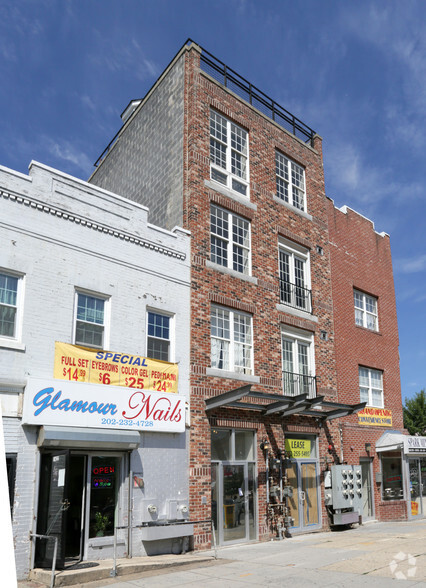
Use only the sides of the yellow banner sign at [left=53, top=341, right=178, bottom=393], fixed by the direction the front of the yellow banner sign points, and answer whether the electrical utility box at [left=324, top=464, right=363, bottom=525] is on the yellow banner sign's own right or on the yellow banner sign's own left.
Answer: on the yellow banner sign's own left

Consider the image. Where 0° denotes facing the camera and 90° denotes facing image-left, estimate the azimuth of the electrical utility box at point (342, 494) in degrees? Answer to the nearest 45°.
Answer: approximately 315°

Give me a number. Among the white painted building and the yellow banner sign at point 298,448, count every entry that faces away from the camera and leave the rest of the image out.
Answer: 0

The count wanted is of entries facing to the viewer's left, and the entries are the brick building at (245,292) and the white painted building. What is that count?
0

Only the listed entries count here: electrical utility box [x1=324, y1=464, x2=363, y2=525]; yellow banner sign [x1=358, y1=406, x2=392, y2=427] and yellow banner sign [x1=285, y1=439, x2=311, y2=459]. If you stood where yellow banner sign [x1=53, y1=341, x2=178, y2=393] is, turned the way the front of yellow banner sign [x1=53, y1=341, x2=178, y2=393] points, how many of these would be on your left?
3

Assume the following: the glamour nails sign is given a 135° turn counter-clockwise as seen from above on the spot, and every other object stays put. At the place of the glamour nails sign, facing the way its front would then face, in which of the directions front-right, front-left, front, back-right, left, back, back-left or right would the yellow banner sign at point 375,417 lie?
front-right

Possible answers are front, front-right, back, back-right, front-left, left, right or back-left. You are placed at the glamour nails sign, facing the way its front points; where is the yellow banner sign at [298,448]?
left

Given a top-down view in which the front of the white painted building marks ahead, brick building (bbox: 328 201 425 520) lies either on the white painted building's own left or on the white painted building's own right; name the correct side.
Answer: on the white painted building's own left

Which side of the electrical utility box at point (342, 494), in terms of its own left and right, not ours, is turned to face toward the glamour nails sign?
right

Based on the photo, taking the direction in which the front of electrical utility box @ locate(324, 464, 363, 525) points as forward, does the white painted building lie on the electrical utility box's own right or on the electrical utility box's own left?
on the electrical utility box's own right
